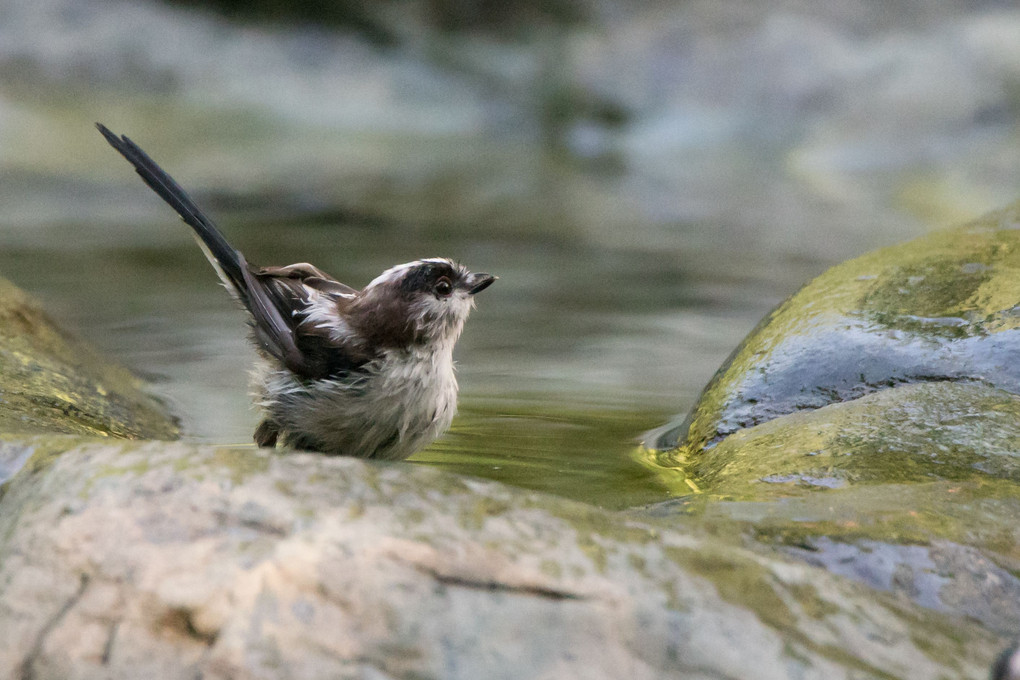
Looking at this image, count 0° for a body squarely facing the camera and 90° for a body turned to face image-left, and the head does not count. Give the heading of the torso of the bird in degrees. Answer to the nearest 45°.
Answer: approximately 270°

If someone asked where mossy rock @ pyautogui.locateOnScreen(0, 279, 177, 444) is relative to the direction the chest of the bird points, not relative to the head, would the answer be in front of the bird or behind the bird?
behind

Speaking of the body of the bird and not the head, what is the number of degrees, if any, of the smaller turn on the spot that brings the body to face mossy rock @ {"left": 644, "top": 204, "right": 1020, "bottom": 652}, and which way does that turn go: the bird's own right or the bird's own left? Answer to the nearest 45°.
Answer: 0° — it already faces it

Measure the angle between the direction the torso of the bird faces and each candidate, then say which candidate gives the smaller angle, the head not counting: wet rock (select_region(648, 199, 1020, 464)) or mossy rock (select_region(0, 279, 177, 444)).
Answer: the wet rock
